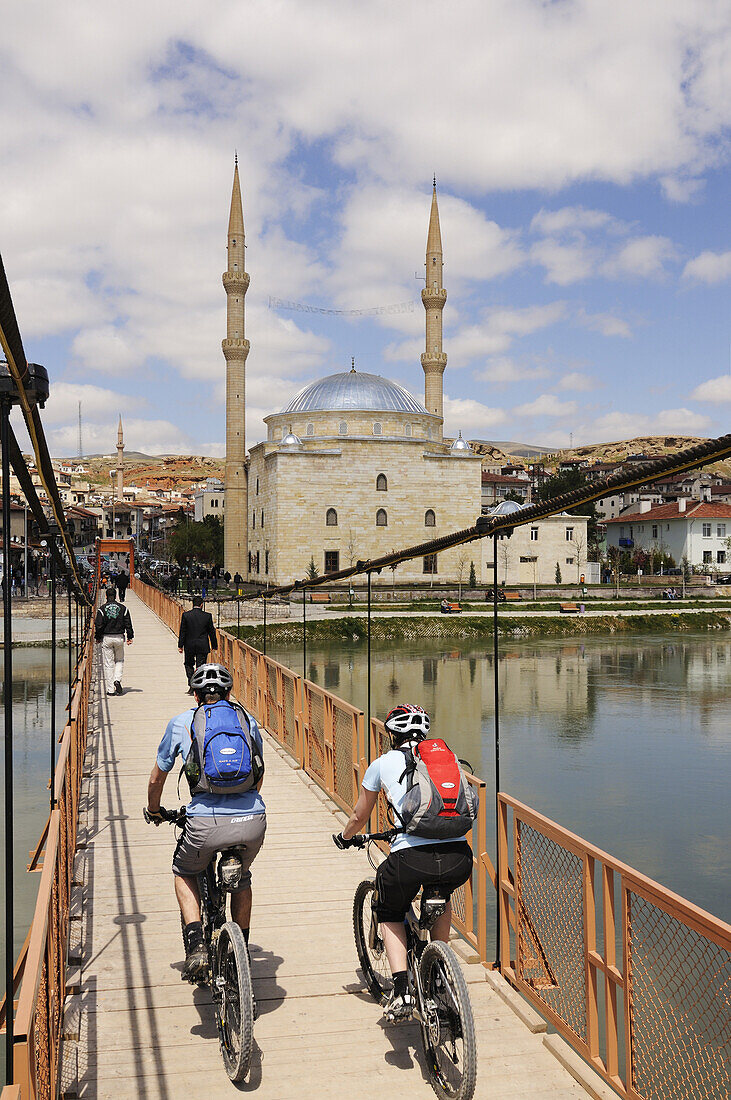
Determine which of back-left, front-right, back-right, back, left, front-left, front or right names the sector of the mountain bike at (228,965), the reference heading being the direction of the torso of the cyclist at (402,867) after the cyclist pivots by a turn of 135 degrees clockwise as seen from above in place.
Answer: back

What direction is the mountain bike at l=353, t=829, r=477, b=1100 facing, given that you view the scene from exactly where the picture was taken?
facing away from the viewer and to the left of the viewer

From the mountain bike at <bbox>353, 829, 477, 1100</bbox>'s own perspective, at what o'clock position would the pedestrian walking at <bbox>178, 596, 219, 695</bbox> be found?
The pedestrian walking is roughly at 1 o'clock from the mountain bike.

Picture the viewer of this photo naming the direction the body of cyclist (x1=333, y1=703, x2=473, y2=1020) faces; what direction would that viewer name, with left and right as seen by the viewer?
facing away from the viewer and to the left of the viewer

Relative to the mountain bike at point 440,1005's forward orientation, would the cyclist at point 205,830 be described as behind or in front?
in front

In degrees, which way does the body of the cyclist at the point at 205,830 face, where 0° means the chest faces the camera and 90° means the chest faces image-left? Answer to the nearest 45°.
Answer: approximately 180°

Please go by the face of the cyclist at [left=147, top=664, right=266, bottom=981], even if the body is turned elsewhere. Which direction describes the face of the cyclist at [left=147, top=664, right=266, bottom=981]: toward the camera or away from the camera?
away from the camera
